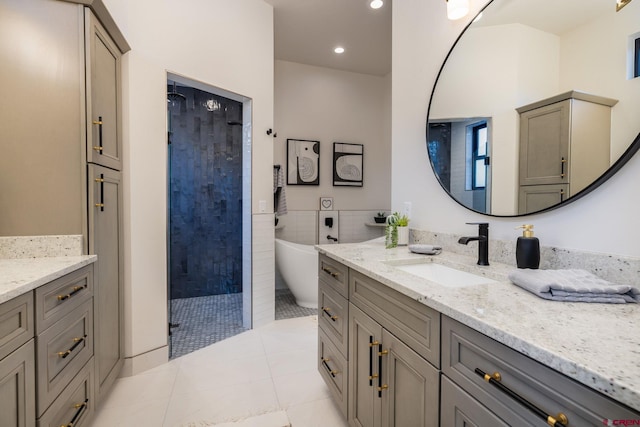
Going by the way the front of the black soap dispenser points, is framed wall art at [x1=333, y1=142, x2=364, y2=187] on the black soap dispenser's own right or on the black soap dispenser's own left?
on the black soap dispenser's own right

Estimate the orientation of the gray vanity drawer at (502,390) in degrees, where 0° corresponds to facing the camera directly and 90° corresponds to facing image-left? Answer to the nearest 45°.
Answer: approximately 45°

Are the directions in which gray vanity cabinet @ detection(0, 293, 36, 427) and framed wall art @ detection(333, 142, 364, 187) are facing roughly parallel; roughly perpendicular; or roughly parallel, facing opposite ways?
roughly perpendicular

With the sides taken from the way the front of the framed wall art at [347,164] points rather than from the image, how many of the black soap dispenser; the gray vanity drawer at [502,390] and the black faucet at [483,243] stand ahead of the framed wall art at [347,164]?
3

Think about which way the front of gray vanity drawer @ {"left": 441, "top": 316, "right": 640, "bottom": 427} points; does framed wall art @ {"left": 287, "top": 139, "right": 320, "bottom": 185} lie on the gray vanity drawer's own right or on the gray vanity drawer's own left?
on the gray vanity drawer's own right

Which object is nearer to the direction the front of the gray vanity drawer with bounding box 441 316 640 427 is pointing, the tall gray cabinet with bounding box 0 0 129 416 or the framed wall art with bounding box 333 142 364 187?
the tall gray cabinet

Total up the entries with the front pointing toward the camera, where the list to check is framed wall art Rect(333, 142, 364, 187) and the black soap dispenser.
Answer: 1

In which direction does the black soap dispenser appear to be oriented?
to the viewer's left

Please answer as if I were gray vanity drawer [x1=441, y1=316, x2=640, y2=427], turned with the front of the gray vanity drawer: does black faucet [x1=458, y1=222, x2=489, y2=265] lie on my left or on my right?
on my right

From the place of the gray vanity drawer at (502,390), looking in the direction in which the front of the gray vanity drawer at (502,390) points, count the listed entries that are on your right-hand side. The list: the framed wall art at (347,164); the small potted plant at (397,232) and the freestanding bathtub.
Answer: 3
